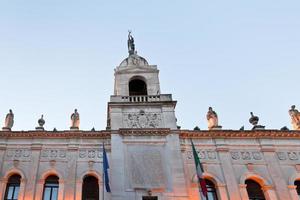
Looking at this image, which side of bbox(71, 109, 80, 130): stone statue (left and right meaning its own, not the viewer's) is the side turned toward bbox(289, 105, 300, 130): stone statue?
left

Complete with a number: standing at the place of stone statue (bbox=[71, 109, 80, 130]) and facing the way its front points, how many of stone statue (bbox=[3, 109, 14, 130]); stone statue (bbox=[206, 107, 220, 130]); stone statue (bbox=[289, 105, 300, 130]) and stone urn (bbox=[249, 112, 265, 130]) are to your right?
1

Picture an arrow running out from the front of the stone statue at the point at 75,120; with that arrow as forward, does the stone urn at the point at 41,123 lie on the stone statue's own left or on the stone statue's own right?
on the stone statue's own right

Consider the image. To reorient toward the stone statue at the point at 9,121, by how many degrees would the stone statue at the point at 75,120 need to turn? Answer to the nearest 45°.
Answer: approximately 90° to its right

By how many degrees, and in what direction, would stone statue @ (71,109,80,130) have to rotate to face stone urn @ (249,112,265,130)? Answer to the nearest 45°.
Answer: approximately 90° to its left

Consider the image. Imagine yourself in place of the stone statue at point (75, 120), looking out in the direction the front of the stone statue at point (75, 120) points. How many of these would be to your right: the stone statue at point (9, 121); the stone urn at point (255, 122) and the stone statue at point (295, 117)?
1

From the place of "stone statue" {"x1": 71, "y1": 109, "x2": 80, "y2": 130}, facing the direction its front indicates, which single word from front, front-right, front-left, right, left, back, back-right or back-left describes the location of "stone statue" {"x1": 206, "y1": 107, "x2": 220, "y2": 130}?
left

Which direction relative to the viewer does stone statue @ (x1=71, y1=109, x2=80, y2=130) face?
toward the camera

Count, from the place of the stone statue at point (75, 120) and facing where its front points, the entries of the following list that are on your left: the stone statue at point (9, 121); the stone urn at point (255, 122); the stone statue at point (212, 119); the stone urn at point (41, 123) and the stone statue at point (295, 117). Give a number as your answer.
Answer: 3

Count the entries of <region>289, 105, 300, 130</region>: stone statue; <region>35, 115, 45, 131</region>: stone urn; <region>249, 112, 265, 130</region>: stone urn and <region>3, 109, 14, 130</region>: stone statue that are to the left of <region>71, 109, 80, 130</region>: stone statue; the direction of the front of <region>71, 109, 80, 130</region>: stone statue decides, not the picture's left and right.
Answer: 2
